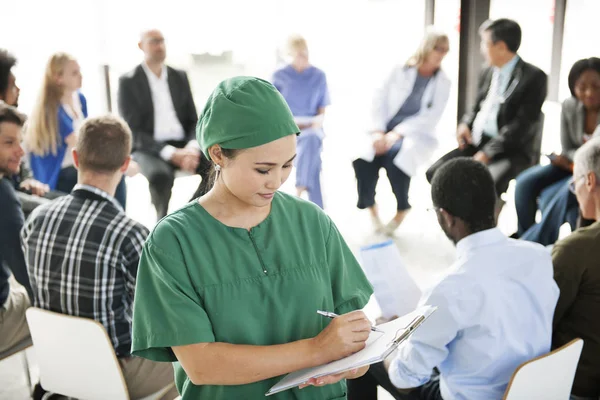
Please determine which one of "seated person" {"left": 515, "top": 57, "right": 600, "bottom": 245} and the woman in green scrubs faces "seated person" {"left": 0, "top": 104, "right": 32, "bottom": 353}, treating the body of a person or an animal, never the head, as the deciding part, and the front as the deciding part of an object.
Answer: "seated person" {"left": 515, "top": 57, "right": 600, "bottom": 245}

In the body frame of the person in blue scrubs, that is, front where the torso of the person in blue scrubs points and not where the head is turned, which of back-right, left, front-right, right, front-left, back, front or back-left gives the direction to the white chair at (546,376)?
front

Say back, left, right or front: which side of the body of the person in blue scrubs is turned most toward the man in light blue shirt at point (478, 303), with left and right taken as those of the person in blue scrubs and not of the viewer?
front

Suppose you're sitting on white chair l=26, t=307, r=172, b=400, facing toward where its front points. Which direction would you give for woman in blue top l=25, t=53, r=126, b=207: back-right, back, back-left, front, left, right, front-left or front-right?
front-left

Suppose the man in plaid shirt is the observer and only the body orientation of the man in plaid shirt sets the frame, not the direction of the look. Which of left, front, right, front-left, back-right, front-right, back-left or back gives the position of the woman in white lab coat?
front

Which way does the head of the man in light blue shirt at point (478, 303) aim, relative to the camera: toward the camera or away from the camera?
away from the camera

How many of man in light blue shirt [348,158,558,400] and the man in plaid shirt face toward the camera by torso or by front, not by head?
0

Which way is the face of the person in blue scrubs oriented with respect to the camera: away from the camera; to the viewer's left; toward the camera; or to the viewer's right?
toward the camera

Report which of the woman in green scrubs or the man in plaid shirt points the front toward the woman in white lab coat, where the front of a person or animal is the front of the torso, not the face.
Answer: the man in plaid shirt

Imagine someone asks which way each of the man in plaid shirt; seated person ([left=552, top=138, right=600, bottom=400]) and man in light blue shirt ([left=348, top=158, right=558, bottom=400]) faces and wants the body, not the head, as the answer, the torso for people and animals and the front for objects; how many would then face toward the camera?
0

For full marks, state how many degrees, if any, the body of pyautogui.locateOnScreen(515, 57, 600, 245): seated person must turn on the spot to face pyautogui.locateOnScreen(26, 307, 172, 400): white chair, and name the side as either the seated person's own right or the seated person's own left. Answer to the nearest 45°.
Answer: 0° — they already face it

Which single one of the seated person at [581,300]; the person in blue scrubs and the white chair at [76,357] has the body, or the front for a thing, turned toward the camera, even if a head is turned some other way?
the person in blue scrubs

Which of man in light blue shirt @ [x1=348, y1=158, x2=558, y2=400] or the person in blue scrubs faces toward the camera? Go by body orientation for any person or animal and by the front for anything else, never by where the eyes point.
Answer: the person in blue scrubs

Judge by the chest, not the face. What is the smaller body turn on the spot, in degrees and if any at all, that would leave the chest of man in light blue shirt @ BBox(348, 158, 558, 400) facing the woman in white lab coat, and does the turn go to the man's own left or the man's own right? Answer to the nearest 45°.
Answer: approximately 45° to the man's own right

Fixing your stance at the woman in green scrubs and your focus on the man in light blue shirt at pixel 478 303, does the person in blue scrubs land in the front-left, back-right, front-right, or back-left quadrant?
front-left

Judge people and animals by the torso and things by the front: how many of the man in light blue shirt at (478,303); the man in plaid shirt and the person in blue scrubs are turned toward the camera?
1

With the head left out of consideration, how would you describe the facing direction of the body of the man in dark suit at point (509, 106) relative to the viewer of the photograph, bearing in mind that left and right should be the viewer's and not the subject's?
facing the viewer and to the left of the viewer

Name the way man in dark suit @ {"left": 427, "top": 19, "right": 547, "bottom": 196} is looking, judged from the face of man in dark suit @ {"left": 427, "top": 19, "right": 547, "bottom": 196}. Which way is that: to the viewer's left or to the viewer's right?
to the viewer's left

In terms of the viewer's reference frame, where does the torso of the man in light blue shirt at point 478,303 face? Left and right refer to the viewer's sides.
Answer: facing away from the viewer and to the left of the viewer
